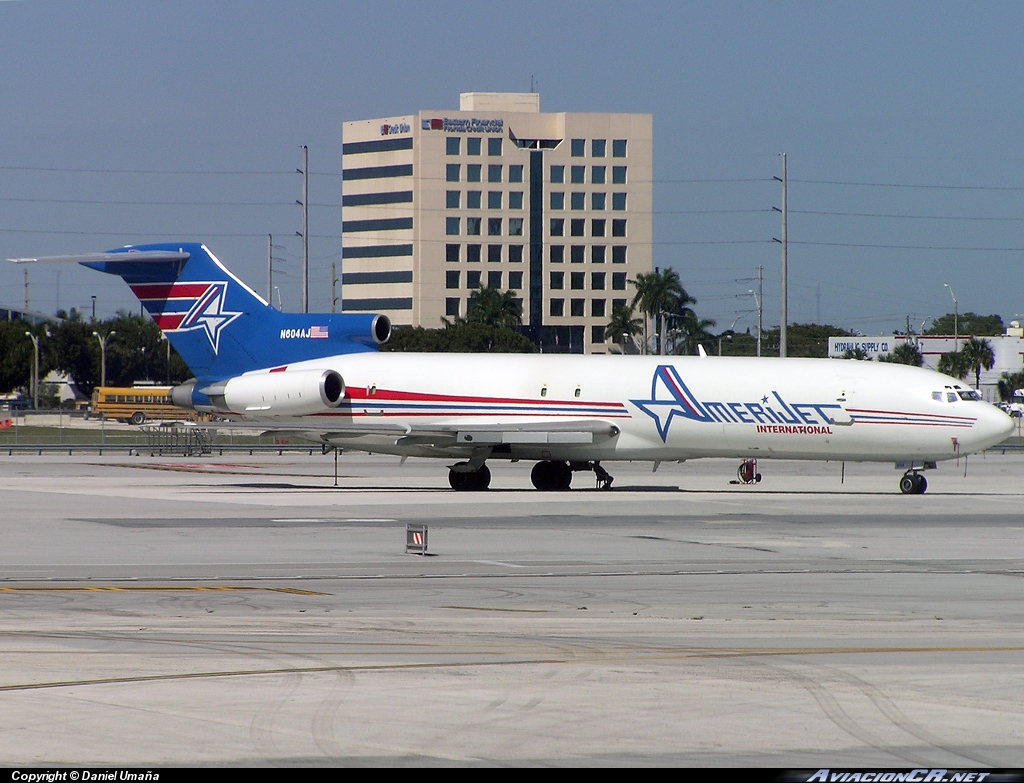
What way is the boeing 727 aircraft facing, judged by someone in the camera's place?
facing the viewer and to the right of the viewer
